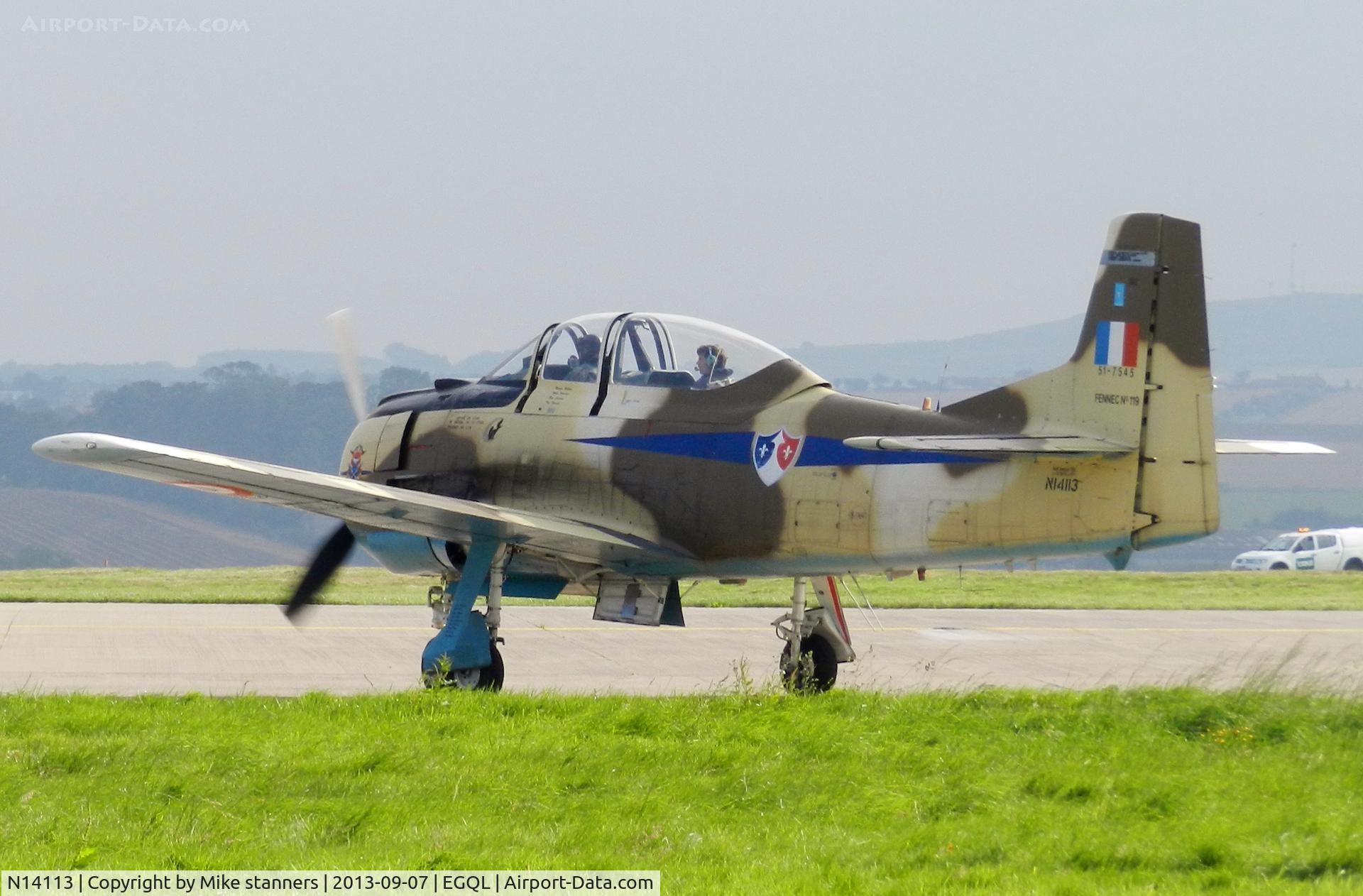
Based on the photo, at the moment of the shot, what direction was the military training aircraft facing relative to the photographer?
facing away from the viewer and to the left of the viewer

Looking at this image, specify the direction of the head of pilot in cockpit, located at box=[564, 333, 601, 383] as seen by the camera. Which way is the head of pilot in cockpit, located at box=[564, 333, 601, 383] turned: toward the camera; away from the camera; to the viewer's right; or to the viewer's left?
to the viewer's left

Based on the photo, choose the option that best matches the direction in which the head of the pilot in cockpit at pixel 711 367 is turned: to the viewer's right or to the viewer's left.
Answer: to the viewer's left
